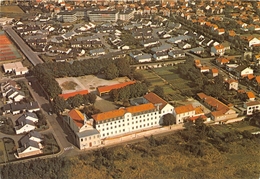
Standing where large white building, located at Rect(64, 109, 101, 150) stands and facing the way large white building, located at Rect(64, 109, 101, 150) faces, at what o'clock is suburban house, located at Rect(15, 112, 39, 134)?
The suburban house is roughly at 4 o'clock from the large white building.

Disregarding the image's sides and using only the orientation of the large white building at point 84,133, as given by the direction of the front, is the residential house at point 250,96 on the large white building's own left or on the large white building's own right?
on the large white building's own left

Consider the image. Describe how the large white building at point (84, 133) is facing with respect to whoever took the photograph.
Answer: facing the viewer

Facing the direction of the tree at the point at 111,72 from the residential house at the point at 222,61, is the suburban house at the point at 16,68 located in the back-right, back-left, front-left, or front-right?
front-right

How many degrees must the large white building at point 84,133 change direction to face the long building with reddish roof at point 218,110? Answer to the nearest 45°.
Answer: approximately 90° to its left

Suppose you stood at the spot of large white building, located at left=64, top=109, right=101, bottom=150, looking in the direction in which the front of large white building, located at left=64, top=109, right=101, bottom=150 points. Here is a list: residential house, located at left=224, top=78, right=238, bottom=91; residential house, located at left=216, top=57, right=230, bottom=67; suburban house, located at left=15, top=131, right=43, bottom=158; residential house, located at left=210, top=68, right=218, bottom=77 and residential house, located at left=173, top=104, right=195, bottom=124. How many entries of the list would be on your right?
1

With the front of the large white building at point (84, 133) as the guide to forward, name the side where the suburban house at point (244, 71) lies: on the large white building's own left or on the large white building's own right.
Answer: on the large white building's own left

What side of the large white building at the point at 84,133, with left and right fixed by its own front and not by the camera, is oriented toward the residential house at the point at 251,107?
left

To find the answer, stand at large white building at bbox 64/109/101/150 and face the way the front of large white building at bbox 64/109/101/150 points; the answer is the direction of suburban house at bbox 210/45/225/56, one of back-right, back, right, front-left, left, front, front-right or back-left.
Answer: back-left

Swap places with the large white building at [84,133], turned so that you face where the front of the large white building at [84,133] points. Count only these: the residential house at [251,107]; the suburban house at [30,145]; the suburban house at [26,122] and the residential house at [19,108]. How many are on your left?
1

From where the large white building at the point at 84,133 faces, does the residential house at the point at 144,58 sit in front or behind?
behind

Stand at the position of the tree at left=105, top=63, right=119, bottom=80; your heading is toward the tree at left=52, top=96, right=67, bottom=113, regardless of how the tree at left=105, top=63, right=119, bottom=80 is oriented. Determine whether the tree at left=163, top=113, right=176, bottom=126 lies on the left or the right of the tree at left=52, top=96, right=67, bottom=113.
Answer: left

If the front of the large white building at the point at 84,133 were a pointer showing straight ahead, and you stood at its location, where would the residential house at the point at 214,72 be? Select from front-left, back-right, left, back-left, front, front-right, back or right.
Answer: back-left
